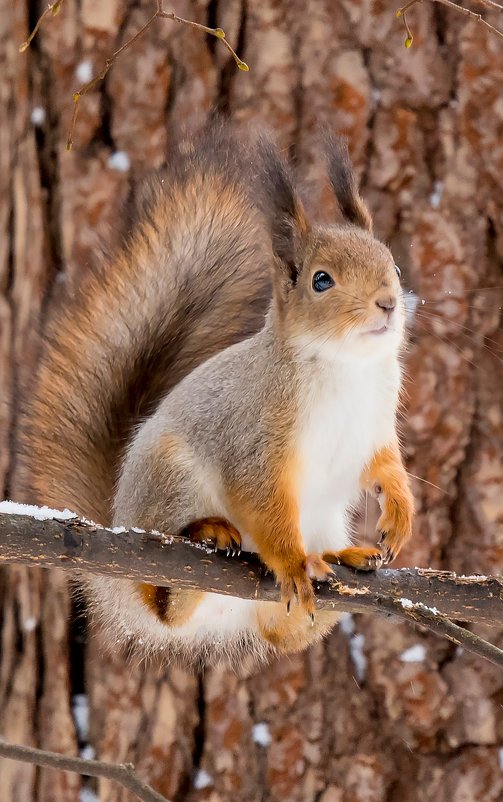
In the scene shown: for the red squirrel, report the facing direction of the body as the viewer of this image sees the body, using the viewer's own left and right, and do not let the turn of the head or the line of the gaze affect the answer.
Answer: facing the viewer and to the right of the viewer
